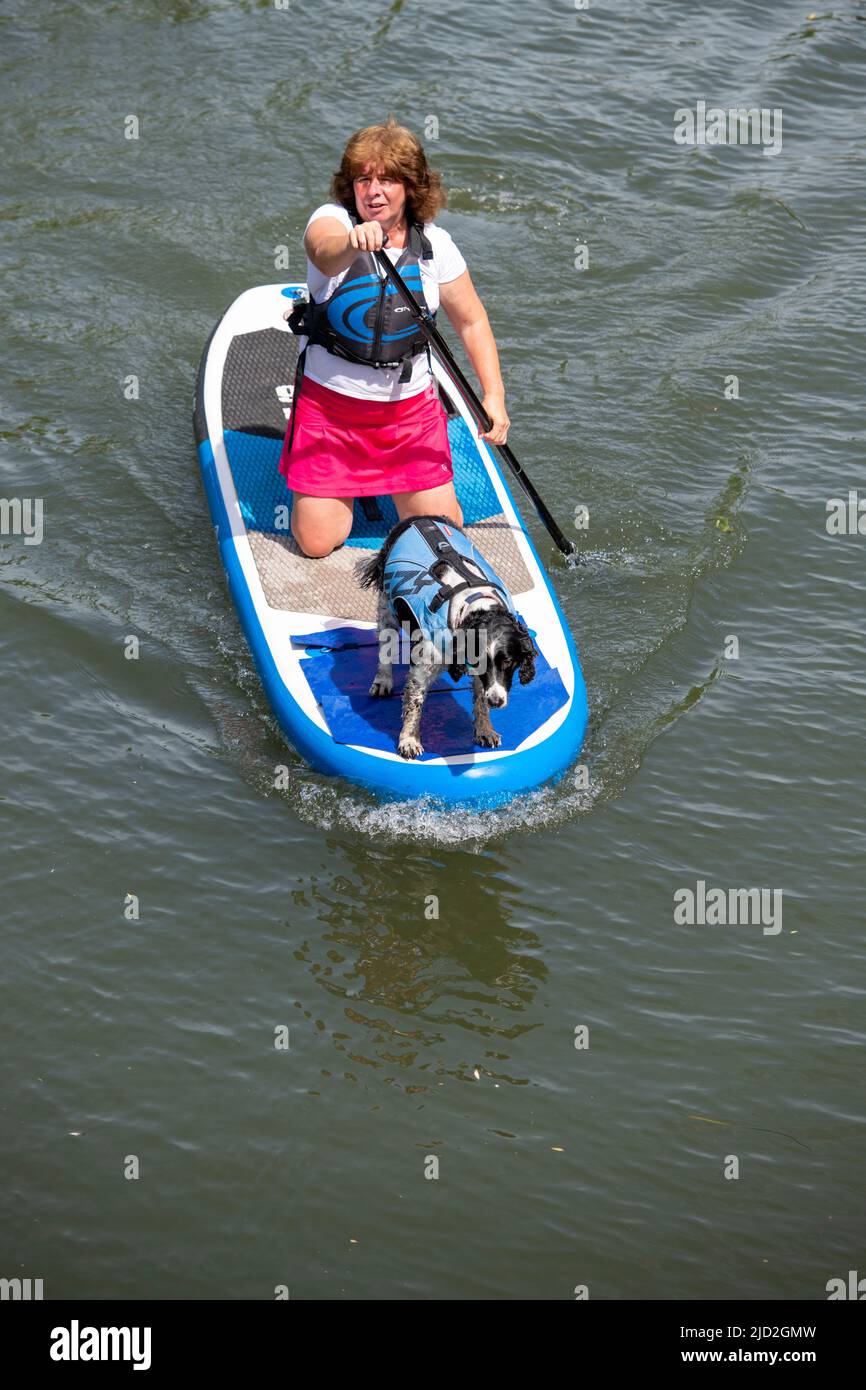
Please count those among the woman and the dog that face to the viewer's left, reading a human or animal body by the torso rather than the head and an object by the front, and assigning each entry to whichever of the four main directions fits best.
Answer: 0

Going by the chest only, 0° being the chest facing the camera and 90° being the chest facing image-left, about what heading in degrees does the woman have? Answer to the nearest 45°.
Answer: approximately 0°
